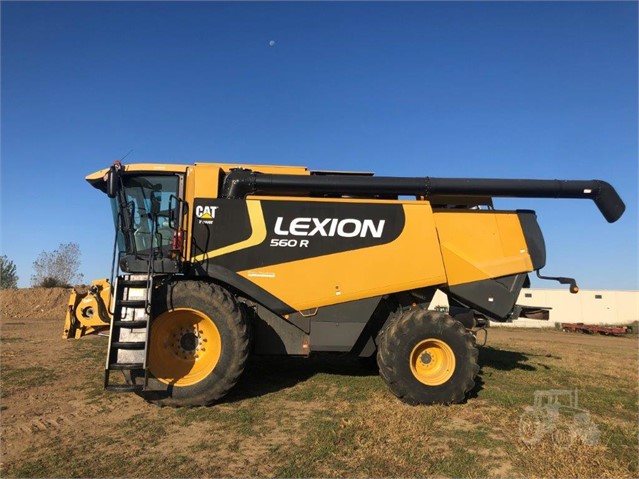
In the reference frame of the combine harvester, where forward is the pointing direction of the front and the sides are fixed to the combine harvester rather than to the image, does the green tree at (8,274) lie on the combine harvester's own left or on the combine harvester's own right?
on the combine harvester's own right

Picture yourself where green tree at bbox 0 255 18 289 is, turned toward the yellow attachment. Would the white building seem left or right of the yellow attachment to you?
left

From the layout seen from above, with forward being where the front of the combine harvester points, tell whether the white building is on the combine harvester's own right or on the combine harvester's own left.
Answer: on the combine harvester's own right

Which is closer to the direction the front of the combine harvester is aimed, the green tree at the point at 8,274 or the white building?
the green tree

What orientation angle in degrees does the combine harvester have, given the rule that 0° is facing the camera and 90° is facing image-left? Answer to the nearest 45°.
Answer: approximately 90°
